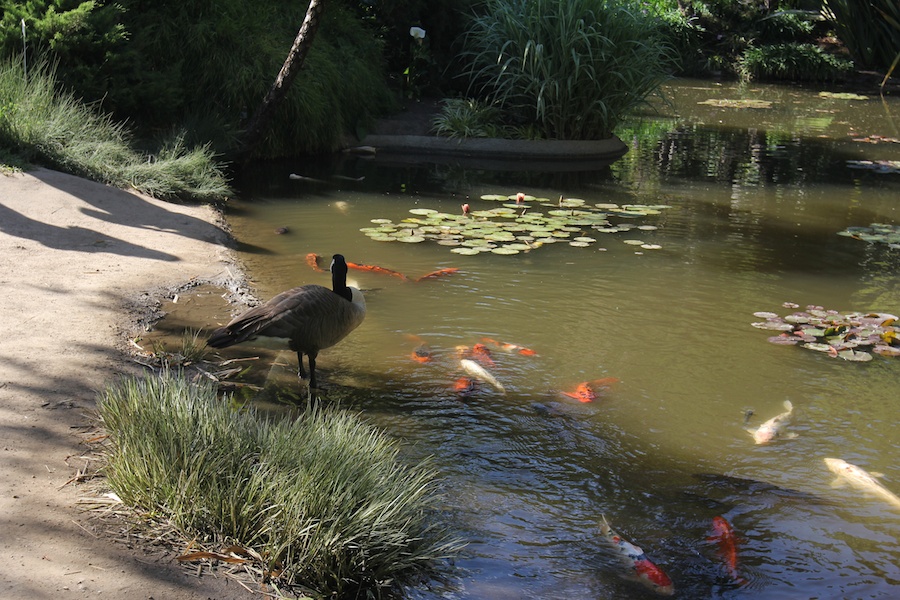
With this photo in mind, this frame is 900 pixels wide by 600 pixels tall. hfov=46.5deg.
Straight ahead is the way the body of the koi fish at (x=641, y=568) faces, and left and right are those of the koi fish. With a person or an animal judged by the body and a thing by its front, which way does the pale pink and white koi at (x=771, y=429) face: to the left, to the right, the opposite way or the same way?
to the right

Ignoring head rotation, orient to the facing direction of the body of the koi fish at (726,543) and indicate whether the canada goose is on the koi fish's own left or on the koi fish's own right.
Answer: on the koi fish's own left

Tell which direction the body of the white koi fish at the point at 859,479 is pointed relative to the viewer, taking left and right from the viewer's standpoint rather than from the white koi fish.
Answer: facing away from the viewer and to the left of the viewer

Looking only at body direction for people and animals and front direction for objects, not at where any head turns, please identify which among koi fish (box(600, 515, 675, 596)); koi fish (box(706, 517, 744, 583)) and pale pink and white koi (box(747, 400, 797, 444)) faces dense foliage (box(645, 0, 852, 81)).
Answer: koi fish (box(706, 517, 744, 583))

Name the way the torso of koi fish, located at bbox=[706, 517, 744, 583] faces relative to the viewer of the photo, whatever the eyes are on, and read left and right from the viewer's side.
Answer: facing away from the viewer

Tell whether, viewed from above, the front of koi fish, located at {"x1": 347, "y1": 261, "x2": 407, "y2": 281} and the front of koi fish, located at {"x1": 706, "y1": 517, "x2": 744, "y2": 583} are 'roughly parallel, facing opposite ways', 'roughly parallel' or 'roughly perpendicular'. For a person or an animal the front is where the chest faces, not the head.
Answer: roughly perpendicular

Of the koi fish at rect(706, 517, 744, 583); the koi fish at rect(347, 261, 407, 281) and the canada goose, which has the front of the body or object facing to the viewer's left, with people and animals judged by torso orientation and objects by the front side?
the koi fish at rect(347, 261, 407, 281)

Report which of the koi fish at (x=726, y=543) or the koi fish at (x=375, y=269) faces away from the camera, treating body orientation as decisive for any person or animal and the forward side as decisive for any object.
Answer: the koi fish at (x=726, y=543)

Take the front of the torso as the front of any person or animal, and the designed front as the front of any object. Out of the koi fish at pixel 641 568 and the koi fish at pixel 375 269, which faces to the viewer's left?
the koi fish at pixel 375 269

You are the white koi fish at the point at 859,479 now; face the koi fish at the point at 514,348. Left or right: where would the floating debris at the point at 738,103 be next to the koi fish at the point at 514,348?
right

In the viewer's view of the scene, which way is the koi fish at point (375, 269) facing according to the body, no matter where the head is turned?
to the viewer's left
